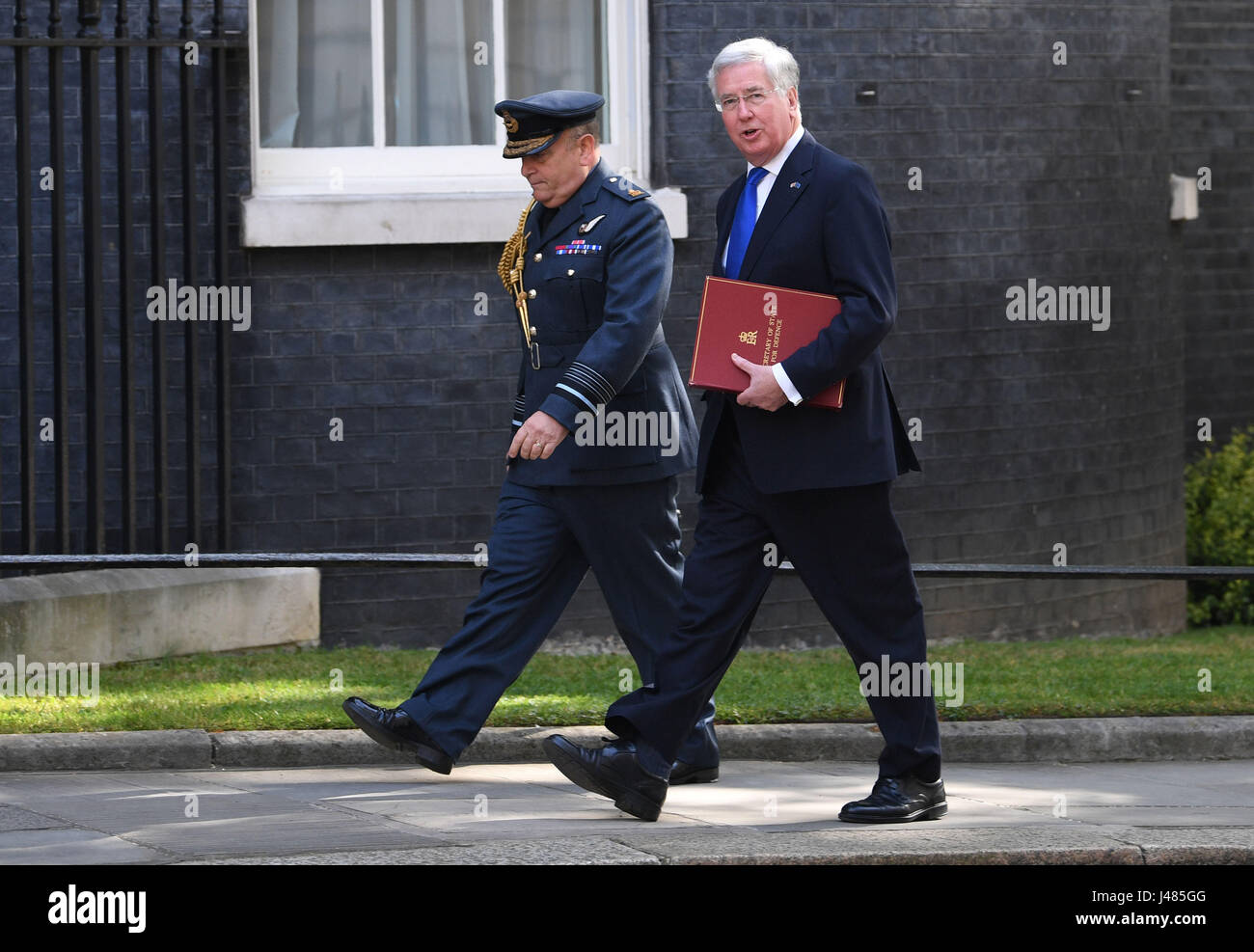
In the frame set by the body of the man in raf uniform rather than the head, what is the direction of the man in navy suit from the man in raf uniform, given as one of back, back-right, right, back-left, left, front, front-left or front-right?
left

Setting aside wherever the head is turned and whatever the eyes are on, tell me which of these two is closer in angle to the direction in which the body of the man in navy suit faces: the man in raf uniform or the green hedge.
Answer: the man in raf uniform

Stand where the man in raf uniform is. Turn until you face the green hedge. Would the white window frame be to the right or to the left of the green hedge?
left

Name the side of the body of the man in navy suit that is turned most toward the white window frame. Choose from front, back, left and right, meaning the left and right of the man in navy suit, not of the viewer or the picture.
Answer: right

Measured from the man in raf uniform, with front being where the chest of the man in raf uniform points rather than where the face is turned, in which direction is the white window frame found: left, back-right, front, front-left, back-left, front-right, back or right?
back-right

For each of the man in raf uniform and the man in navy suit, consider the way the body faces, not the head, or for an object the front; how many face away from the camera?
0

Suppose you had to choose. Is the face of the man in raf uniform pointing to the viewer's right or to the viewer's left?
to the viewer's left

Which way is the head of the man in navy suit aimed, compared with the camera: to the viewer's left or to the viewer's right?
to the viewer's left

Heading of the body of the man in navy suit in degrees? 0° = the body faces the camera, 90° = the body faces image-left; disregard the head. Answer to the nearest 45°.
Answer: approximately 45°

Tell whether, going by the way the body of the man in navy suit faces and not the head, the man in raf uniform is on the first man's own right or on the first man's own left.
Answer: on the first man's own right
